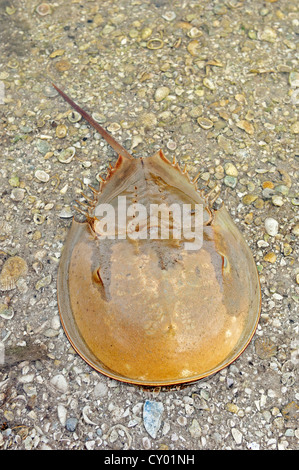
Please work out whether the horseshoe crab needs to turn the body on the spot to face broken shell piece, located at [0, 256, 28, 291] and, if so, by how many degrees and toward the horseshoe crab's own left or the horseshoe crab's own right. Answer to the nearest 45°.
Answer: approximately 135° to the horseshoe crab's own right

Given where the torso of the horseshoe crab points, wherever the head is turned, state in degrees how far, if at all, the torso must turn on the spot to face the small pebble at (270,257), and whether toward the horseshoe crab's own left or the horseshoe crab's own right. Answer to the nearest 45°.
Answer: approximately 135° to the horseshoe crab's own left

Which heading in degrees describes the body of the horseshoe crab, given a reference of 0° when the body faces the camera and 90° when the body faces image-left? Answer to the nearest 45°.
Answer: approximately 0°

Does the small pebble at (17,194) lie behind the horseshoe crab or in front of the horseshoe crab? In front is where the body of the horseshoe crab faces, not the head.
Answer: behind

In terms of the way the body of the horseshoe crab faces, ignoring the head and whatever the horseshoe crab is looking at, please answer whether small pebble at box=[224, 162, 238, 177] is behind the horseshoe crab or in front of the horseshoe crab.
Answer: behind

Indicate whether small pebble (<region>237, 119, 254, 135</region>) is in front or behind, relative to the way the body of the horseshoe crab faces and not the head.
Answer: behind

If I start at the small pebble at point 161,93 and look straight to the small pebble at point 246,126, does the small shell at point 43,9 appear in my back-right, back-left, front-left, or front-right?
back-left
